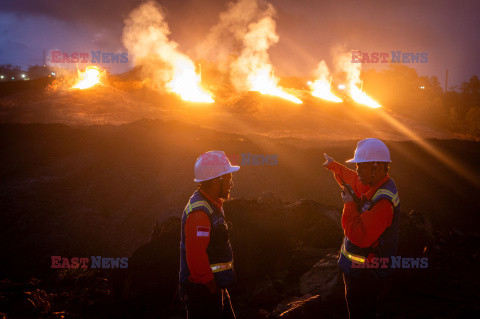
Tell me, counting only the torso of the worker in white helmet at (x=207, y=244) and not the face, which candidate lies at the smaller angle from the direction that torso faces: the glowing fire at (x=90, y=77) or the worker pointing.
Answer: the worker pointing

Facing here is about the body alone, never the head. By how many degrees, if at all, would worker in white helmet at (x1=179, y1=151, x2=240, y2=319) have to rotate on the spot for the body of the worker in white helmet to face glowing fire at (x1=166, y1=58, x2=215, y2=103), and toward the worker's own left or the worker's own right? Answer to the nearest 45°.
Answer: approximately 90° to the worker's own left

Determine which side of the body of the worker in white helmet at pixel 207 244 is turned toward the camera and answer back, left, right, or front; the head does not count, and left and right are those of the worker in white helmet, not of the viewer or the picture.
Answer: right

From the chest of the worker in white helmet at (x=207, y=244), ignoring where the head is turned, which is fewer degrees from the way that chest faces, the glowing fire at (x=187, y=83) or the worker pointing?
the worker pointing

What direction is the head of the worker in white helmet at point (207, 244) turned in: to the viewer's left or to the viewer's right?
to the viewer's right

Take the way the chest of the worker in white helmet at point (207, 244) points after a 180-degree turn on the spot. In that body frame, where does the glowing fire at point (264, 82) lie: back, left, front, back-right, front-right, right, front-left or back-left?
right

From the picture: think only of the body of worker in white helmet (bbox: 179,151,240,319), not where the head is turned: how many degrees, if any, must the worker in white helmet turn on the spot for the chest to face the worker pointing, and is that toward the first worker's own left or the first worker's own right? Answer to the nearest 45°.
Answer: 0° — they already face them

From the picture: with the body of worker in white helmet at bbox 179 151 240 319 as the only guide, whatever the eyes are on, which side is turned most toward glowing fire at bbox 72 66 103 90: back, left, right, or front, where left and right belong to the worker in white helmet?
left
